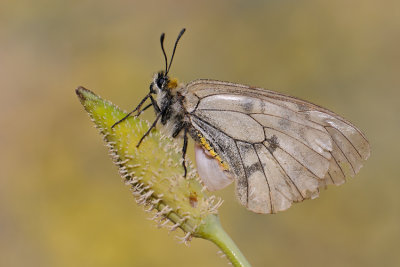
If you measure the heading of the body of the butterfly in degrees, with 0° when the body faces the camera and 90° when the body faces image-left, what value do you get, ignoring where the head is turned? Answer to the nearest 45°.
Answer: approximately 90°
